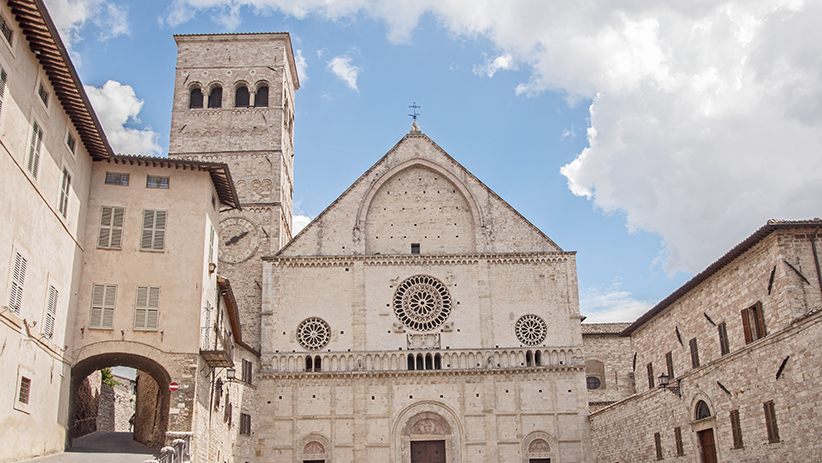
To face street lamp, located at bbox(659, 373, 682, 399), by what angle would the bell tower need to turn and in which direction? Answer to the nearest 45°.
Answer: approximately 45° to its left

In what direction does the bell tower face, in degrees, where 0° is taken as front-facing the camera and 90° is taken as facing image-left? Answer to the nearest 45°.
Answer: approximately 0°
